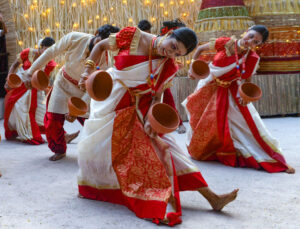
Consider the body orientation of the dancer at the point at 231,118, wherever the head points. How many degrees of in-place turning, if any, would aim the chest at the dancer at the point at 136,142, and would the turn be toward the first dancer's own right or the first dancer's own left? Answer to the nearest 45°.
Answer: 0° — they already face them

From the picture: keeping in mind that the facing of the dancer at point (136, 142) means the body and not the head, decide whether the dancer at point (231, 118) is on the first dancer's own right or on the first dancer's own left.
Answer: on the first dancer's own left

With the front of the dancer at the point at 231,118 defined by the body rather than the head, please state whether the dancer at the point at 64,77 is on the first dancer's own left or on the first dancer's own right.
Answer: on the first dancer's own right

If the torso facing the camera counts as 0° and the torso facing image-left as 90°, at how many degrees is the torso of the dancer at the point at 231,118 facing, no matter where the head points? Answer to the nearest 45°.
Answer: approximately 0°
